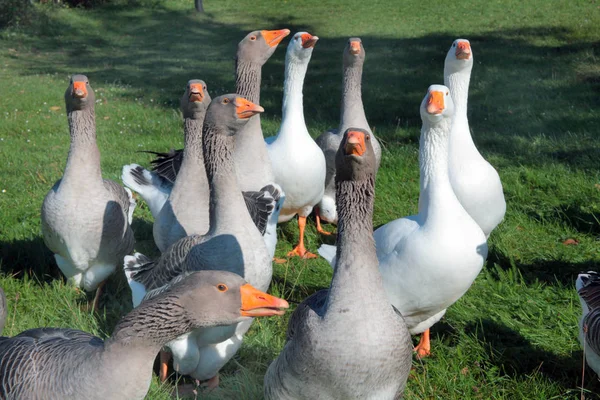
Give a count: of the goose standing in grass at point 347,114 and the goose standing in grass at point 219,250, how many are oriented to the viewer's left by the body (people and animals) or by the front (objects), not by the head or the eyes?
0

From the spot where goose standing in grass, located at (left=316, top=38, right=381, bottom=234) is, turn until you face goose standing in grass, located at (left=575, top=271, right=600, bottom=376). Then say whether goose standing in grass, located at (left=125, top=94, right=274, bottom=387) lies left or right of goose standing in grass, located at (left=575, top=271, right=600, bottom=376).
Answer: right

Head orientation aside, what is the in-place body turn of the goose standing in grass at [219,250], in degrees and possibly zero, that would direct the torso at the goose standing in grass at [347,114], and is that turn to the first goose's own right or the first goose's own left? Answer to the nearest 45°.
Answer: approximately 90° to the first goose's own left

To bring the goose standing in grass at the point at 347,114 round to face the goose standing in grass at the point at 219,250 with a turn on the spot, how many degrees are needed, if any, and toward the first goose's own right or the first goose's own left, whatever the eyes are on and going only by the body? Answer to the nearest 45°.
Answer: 0° — it already faces it

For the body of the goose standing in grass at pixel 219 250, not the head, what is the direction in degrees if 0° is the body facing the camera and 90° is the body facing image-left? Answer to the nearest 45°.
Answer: approximately 315°

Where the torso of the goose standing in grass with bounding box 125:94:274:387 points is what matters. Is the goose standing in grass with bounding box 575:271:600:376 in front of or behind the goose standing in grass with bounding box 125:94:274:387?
in front

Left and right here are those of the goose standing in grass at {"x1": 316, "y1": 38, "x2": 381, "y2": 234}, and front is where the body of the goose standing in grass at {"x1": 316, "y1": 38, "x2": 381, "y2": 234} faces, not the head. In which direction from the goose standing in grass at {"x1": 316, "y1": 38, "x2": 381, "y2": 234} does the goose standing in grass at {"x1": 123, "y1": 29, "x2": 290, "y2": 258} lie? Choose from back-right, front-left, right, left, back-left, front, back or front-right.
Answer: front-right
